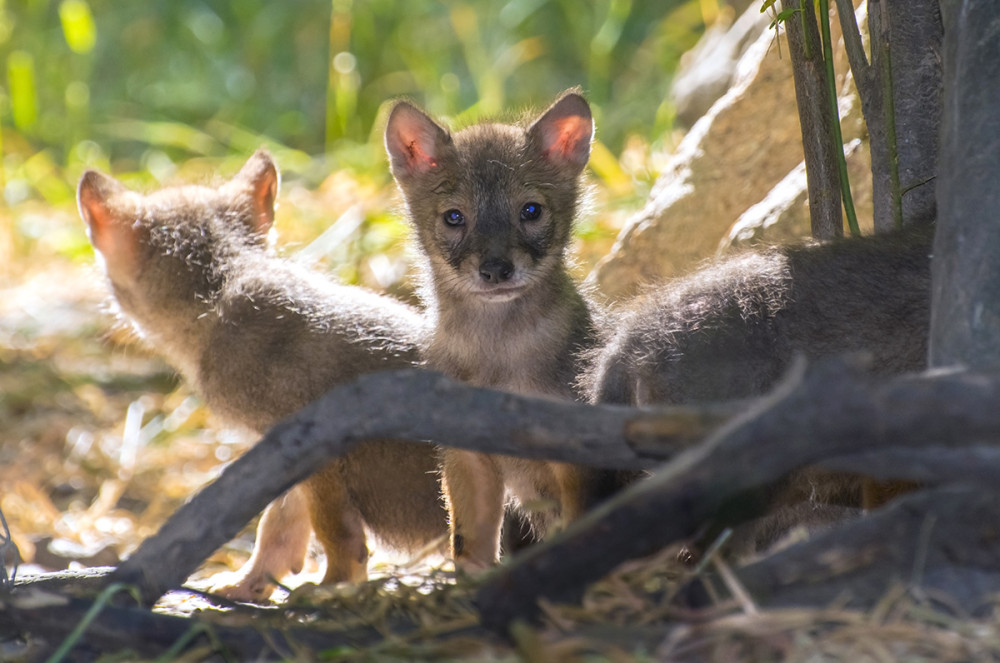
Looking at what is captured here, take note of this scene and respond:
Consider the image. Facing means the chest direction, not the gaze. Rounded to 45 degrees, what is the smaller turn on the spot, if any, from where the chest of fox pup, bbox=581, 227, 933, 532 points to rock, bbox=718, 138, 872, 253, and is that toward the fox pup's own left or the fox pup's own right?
approximately 90° to the fox pup's own left

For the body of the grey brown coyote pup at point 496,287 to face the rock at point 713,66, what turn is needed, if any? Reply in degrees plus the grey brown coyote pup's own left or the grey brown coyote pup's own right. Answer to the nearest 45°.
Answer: approximately 135° to the grey brown coyote pup's own left

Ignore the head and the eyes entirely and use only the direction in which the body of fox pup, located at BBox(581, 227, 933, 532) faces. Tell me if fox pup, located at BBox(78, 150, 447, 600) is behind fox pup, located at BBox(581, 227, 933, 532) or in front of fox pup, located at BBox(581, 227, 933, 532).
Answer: behind

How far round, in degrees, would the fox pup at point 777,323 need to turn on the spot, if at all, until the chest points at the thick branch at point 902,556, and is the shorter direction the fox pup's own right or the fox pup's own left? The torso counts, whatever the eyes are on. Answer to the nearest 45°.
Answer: approximately 90° to the fox pup's own right

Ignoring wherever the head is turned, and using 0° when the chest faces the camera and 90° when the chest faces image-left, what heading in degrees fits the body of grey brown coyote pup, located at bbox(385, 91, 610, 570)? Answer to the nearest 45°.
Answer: approximately 0°

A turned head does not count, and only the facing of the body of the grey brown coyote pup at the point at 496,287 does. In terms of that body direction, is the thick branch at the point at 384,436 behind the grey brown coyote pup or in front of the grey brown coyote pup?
in front

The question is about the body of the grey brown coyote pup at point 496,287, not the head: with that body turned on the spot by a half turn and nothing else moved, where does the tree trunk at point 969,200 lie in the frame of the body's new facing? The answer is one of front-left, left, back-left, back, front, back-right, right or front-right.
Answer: back-right

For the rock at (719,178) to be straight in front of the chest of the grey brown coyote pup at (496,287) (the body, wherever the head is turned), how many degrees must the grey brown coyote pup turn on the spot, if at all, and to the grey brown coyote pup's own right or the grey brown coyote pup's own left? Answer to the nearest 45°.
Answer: approximately 135° to the grey brown coyote pup's own left

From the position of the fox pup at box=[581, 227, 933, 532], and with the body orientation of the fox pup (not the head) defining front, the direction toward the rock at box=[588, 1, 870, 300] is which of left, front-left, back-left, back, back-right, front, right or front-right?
left

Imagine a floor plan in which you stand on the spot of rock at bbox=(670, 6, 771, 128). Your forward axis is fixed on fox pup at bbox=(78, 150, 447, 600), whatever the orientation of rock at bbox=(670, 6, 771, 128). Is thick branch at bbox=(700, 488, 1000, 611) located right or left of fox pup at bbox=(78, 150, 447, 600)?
left

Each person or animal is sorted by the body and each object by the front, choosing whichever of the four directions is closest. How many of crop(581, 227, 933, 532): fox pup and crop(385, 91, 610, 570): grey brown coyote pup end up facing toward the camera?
1
